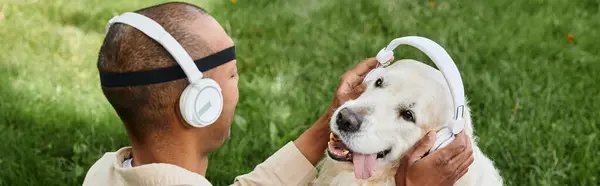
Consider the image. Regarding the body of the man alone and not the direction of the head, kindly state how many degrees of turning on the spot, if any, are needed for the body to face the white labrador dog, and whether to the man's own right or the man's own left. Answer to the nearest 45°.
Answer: approximately 45° to the man's own right

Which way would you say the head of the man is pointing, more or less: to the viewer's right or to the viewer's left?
to the viewer's right

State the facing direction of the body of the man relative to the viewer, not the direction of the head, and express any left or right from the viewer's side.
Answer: facing away from the viewer and to the right of the viewer

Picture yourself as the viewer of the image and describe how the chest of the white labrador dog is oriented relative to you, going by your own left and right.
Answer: facing the viewer and to the left of the viewer

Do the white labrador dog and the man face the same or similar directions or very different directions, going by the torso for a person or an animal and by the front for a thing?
very different directions
